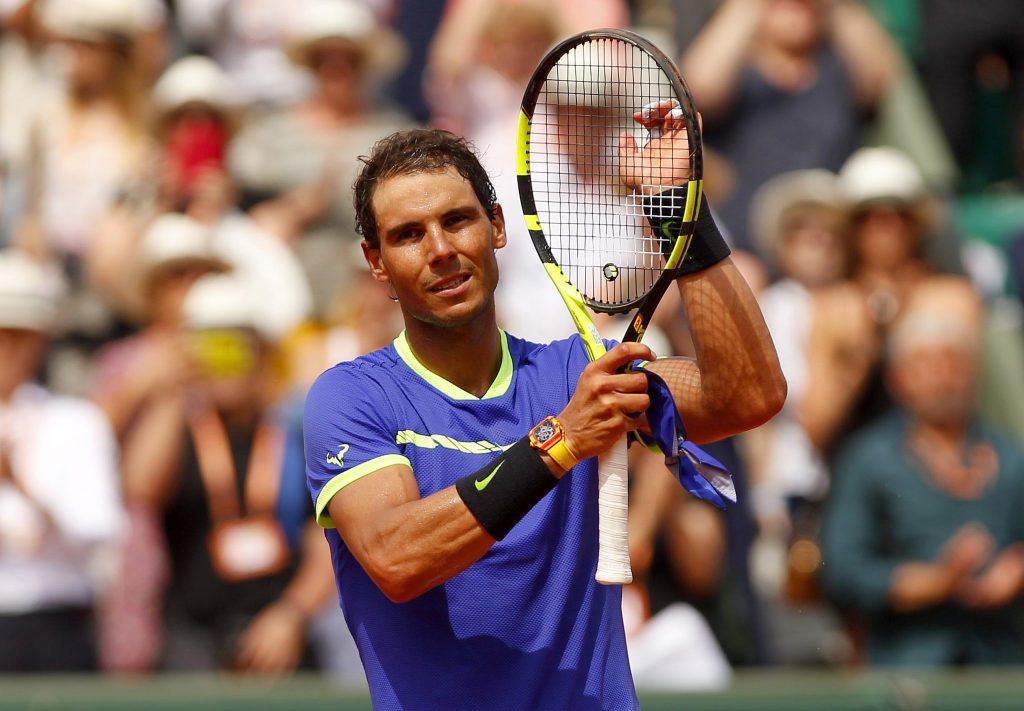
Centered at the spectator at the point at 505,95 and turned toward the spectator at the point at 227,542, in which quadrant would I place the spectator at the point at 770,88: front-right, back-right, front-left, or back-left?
back-left

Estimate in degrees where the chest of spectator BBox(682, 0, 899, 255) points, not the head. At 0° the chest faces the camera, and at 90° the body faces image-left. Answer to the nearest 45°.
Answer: approximately 0°

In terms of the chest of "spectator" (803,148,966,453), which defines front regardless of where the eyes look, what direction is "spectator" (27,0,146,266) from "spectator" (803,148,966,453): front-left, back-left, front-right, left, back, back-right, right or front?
right

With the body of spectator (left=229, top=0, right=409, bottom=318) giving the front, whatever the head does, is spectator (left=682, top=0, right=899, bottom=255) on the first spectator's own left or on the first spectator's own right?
on the first spectator's own left

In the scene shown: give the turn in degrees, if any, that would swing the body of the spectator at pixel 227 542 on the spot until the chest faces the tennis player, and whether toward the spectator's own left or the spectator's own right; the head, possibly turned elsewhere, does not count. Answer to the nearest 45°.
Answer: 0° — they already face them

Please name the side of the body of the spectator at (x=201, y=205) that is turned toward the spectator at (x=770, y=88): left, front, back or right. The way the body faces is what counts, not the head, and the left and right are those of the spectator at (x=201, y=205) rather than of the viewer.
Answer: left

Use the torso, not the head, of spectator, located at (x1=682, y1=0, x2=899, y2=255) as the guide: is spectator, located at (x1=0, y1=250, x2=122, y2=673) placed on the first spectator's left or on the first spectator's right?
on the first spectator's right

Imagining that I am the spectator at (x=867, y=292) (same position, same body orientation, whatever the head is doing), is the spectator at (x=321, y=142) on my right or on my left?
on my right
